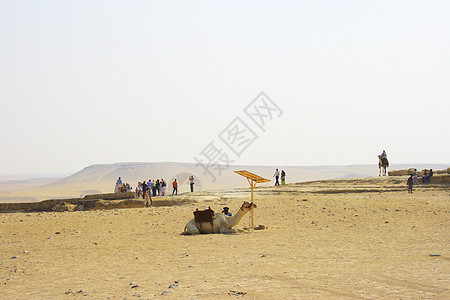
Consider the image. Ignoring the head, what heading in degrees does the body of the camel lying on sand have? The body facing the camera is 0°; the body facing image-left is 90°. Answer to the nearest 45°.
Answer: approximately 270°
